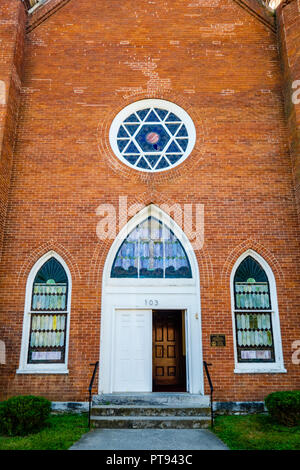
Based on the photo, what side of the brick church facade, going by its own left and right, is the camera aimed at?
front
